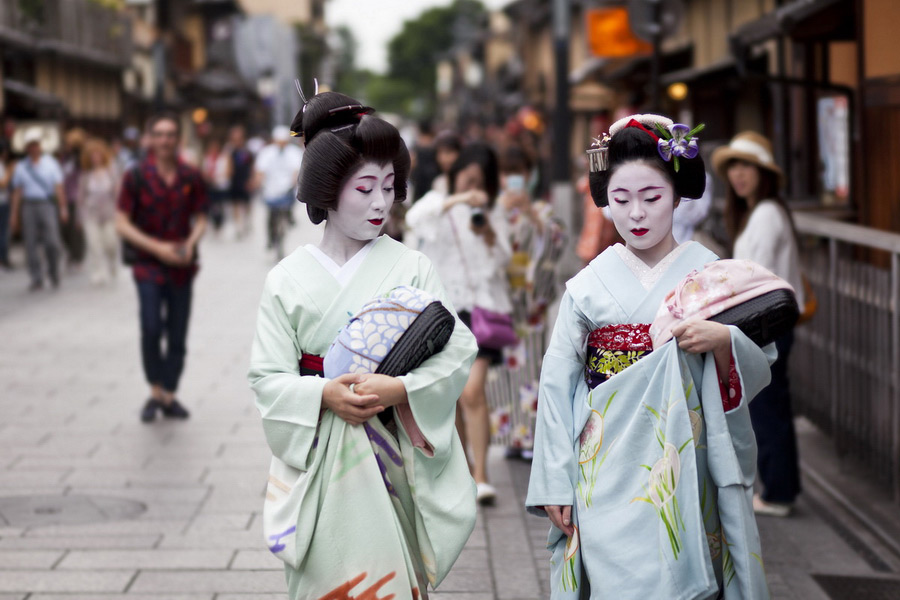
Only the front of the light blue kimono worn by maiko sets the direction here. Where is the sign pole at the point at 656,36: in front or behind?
behind

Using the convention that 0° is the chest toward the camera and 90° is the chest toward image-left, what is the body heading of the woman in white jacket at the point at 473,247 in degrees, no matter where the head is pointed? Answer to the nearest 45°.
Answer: approximately 0°

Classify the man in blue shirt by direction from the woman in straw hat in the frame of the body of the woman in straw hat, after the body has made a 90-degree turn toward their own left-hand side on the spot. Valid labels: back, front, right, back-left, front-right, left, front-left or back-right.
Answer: back

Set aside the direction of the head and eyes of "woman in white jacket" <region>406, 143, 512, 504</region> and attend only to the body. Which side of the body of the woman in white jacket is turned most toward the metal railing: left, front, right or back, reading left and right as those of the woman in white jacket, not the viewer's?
left

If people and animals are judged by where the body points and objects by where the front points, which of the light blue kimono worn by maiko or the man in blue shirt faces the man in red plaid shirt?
the man in blue shirt

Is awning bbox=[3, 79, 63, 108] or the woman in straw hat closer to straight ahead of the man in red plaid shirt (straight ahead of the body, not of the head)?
the woman in straw hat

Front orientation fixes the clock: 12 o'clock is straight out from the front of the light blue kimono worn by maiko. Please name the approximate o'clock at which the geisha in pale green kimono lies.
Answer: The geisha in pale green kimono is roughly at 3 o'clock from the light blue kimono worn by maiko.
